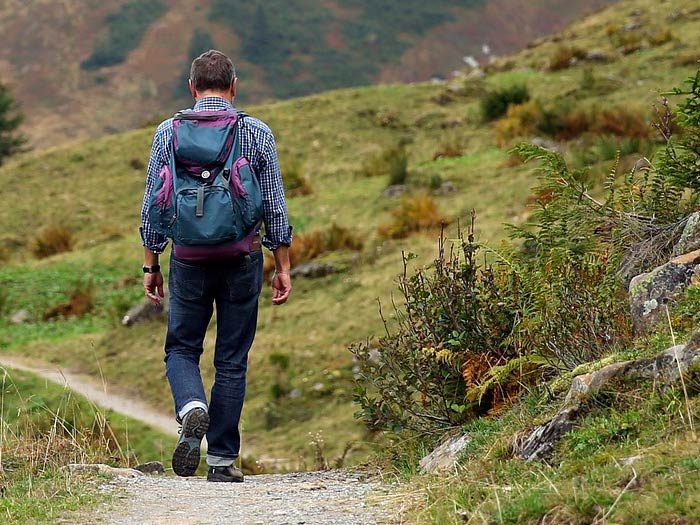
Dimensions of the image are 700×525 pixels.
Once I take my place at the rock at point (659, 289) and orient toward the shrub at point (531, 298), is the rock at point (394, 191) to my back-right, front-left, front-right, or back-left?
front-right

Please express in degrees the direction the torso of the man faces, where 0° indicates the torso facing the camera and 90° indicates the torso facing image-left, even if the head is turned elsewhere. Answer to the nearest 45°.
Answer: approximately 180°

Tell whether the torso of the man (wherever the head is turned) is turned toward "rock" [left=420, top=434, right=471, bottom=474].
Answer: no

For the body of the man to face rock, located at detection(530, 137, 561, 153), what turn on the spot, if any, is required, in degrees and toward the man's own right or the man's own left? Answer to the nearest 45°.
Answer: approximately 45° to the man's own right

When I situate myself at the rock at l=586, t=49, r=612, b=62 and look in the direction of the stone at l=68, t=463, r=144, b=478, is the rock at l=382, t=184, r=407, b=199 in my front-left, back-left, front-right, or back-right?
front-right

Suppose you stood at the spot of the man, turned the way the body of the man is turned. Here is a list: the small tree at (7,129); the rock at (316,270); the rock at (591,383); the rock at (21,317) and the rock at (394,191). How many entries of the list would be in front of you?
4

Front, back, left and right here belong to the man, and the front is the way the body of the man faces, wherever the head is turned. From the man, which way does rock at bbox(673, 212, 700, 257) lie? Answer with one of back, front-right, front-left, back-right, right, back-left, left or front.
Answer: right

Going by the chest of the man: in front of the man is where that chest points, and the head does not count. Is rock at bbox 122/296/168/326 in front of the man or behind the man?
in front

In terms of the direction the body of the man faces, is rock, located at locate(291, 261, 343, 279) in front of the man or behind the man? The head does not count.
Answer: in front

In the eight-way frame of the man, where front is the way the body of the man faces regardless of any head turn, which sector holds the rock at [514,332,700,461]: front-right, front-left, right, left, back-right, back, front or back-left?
back-right

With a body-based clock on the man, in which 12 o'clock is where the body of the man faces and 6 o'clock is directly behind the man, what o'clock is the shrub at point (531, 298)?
The shrub is roughly at 3 o'clock from the man.

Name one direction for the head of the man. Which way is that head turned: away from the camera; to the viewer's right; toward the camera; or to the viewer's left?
away from the camera

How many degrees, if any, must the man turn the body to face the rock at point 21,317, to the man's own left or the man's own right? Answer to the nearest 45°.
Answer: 0° — they already face it

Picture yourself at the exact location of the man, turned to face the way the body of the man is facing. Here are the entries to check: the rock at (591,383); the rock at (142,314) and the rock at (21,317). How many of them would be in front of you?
2

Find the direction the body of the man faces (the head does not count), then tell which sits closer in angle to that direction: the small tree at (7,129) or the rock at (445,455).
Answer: the small tree

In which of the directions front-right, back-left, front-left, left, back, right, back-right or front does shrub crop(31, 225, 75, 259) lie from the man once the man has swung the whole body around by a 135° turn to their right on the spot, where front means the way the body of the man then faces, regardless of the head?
back-left
